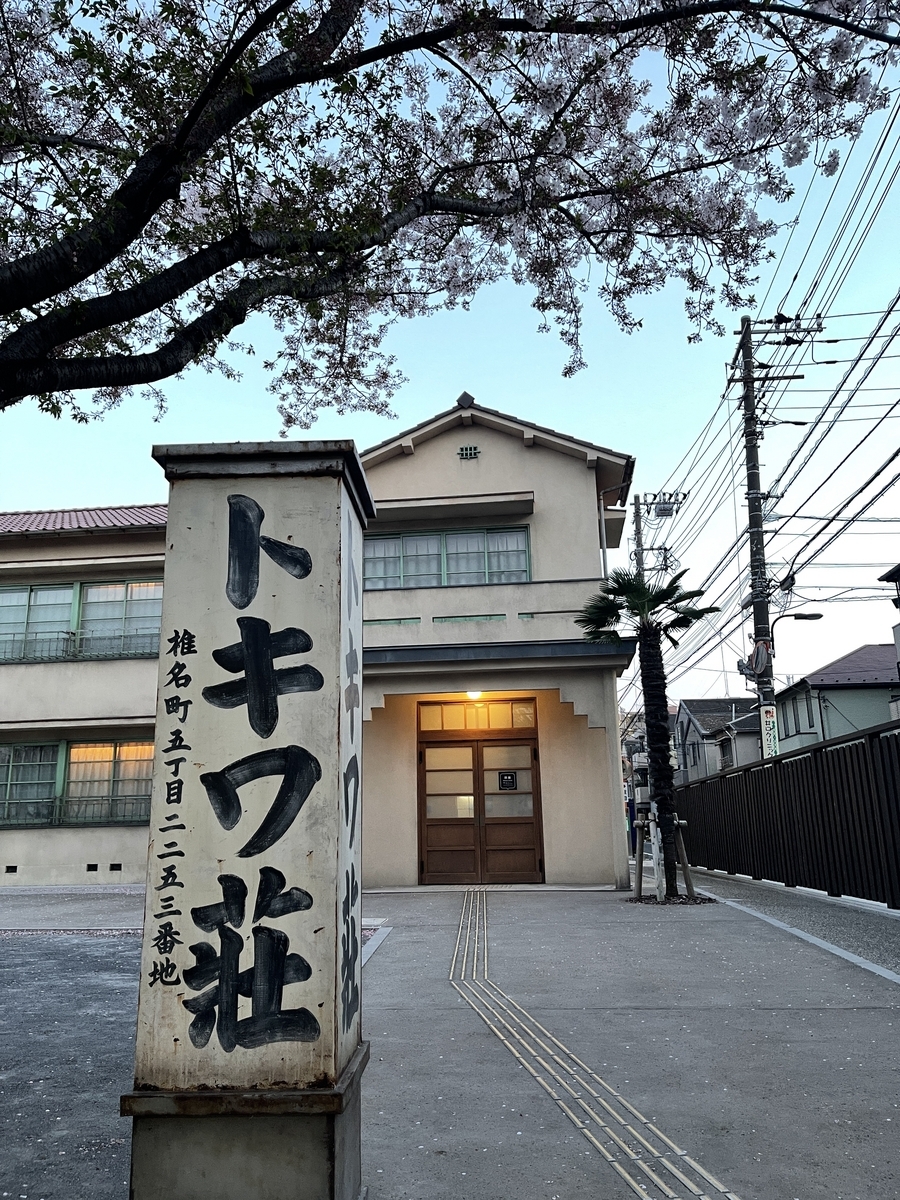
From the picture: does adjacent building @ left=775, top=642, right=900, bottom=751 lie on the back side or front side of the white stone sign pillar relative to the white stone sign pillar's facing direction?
on the back side

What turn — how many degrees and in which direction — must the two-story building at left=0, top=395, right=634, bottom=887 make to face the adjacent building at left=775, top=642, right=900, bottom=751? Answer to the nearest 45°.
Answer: approximately 135° to its left

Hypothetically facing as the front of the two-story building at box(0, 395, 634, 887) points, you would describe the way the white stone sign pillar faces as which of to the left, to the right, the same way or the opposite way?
the same way

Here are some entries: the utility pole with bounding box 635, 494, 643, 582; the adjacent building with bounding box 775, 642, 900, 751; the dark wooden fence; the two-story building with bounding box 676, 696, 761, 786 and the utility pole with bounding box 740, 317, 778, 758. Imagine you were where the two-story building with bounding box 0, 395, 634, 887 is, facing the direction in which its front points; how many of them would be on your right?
0

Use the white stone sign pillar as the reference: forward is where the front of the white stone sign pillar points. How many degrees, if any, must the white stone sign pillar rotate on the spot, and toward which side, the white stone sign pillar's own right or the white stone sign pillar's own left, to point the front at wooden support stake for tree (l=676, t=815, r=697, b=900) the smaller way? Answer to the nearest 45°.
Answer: approximately 135° to the white stone sign pillar's own left

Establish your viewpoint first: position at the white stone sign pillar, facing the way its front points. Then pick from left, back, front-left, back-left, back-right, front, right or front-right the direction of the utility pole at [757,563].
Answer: back-left

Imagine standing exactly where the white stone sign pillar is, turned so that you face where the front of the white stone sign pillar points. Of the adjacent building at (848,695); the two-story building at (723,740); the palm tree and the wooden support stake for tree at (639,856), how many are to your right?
0

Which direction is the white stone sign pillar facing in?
toward the camera

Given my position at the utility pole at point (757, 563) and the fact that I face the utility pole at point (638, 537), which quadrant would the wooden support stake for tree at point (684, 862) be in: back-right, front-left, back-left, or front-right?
back-left

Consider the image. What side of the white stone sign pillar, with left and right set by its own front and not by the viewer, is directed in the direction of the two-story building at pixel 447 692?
back

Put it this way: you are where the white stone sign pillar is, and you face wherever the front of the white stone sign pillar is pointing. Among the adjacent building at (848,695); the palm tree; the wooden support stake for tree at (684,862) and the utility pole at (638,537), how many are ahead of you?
0

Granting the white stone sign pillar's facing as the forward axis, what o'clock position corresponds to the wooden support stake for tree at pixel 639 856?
The wooden support stake for tree is roughly at 7 o'clock from the white stone sign pillar.

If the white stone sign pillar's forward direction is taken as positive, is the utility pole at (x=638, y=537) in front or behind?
behind

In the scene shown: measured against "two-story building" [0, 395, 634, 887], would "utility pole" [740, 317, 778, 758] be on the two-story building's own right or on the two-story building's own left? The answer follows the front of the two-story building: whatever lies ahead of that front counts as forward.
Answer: on the two-story building's own left

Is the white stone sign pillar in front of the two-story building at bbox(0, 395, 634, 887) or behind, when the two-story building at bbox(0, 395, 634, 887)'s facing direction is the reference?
in front

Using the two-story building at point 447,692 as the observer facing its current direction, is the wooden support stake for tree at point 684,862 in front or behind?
in front

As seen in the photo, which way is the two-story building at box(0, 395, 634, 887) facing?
toward the camera

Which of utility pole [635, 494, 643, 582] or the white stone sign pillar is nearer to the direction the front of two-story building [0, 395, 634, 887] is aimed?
the white stone sign pillar

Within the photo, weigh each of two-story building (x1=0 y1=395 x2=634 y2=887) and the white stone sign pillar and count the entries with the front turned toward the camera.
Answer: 2
